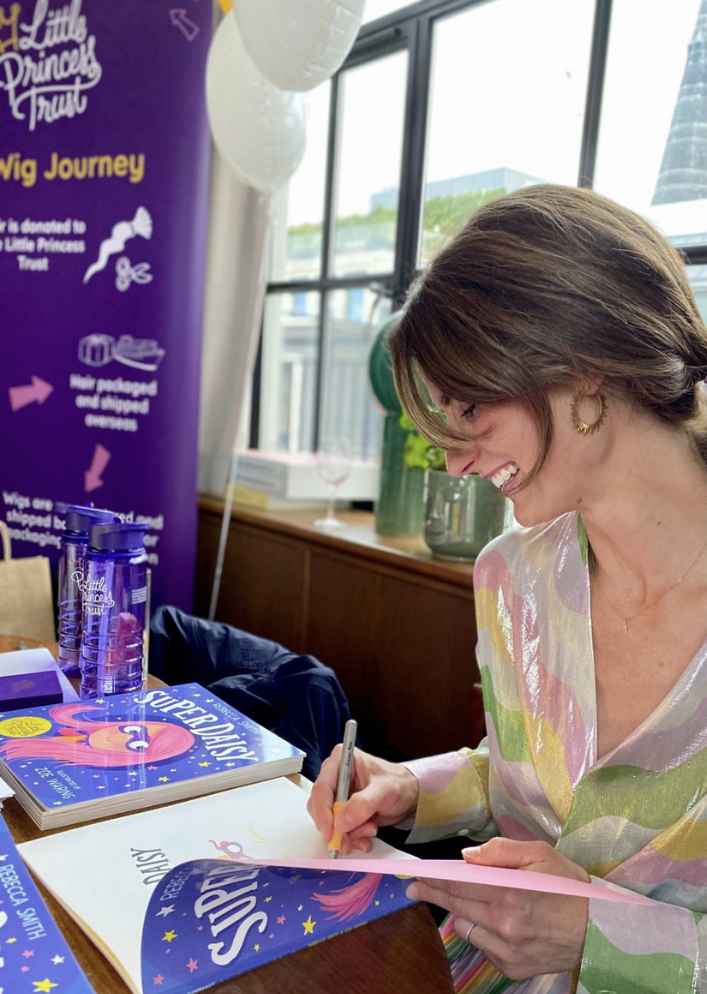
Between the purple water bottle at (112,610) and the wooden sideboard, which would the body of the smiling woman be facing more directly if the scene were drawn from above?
the purple water bottle

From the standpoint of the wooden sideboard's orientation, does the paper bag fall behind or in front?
in front

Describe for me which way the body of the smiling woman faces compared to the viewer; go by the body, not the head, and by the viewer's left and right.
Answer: facing the viewer and to the left of the viewer

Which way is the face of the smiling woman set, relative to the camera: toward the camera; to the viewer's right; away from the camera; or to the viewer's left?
to the viewer's left

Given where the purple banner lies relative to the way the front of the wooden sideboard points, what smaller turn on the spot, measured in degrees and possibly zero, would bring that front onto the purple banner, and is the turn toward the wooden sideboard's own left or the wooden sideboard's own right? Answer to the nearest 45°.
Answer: approximately 90° to the wooden sideboard's own right

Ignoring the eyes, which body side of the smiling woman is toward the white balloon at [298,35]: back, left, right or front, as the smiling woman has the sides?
right

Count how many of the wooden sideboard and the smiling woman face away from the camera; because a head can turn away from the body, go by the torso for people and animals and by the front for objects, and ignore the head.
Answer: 0
